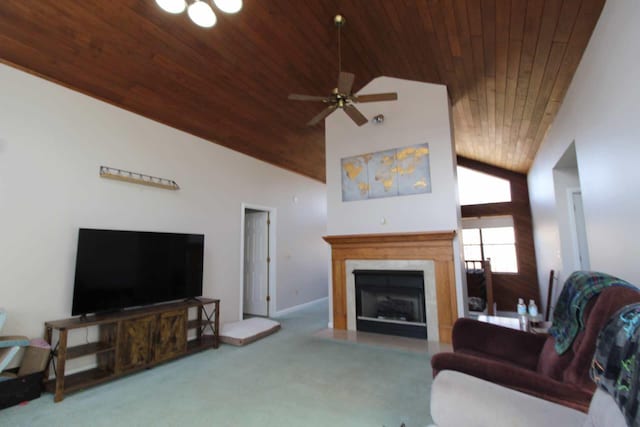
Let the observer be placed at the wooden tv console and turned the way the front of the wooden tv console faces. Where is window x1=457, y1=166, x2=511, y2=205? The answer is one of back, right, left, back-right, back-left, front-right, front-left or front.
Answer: front-left

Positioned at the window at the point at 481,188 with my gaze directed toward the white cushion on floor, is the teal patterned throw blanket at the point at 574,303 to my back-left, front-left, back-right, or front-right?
front-left

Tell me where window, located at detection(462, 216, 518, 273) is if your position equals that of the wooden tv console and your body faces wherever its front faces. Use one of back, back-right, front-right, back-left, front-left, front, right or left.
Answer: front-left

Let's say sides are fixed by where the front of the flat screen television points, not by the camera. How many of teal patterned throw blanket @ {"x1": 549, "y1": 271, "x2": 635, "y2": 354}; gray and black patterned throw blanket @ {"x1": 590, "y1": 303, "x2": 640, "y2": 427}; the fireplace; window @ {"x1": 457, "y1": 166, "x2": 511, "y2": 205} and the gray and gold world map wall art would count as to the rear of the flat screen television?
0

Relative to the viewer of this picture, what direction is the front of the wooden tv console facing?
facing the viewer and to the right of the viewer

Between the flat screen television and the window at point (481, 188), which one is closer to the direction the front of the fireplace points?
the flat screen television

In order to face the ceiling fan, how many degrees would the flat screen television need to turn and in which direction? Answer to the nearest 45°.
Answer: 0° — it already faces it

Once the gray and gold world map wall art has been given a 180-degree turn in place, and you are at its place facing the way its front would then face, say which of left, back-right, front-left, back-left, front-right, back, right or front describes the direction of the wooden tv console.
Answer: back

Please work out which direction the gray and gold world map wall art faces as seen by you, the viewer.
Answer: facing the viewer and to the left of the viewer

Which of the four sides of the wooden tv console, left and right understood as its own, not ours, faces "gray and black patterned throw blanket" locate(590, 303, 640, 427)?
front

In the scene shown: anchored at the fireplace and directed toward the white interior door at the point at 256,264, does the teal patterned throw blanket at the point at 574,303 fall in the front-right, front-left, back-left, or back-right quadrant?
back-left

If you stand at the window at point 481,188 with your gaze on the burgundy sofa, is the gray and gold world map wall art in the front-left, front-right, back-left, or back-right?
front-right

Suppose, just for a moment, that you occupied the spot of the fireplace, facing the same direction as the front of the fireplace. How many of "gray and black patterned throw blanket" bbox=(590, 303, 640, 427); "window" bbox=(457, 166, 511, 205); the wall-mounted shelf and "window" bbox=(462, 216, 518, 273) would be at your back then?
2

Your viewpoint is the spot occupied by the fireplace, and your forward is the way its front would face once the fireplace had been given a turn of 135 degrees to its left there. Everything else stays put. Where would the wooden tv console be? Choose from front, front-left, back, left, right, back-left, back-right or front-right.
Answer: back-right

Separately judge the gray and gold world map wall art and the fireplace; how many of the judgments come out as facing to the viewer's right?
0

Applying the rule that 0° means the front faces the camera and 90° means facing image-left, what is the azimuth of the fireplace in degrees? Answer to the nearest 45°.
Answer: approximately 45°

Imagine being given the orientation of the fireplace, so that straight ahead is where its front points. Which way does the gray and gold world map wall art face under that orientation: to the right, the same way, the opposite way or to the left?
the same way

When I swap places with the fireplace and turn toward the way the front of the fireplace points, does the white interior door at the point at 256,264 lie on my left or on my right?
on my right

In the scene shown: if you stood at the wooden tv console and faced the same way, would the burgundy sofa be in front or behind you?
in front
